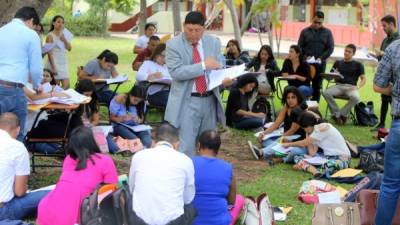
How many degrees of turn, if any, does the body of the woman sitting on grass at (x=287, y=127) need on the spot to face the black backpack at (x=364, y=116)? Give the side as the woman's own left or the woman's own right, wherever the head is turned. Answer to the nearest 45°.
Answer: approximately 180°

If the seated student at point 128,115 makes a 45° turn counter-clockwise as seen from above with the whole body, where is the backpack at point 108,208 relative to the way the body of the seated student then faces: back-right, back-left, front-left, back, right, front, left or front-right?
right

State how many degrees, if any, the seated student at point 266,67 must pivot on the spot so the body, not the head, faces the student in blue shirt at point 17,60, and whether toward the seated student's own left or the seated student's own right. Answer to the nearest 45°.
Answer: approximately 45° to the seated student's own right

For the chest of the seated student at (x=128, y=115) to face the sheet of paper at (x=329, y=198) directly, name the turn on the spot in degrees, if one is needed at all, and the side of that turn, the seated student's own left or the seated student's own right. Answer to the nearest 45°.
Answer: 0° — they already face it

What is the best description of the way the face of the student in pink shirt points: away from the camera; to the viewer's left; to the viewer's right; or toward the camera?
away from the camera

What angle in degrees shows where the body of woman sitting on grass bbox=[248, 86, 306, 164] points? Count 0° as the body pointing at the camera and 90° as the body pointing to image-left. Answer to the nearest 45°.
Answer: approximately 45°

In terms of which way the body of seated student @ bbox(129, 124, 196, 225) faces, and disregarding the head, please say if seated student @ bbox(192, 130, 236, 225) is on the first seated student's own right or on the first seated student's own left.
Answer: on the first seated student's own right

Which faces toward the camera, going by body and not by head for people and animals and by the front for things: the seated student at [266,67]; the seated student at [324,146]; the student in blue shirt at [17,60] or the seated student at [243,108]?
the seated student at [266,67]

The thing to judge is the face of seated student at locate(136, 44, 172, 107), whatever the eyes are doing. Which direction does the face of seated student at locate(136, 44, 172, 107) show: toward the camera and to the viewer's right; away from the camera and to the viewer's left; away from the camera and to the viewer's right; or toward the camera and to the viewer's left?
toward the camera and to the viewer's right

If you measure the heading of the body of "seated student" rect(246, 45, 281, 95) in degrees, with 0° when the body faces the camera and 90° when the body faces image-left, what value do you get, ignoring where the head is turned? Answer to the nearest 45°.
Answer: approximately 0°

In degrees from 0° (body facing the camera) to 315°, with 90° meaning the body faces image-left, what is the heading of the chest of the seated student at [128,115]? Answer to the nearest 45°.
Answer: approximately 315°

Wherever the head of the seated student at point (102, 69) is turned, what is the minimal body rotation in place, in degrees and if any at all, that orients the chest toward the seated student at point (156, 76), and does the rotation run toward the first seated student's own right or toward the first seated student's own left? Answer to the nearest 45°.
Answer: approximately 45° to the first seated student's own left

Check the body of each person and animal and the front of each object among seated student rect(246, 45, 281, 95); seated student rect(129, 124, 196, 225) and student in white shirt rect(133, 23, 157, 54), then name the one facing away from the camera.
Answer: seated student rect(129, 124, 196, 225)

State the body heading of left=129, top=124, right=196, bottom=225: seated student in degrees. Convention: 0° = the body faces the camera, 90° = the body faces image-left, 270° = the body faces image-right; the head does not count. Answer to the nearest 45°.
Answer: approximately 180°

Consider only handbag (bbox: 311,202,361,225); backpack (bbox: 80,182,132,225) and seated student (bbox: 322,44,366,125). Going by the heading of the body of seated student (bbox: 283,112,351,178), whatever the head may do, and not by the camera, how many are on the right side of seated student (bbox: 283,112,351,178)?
1

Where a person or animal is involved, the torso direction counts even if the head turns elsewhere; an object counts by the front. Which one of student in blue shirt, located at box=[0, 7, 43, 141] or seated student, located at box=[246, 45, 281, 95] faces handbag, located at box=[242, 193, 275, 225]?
the seated student
